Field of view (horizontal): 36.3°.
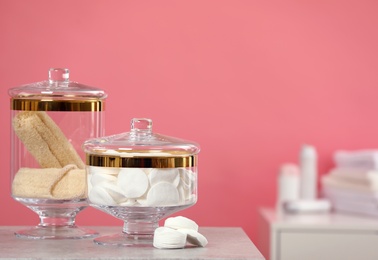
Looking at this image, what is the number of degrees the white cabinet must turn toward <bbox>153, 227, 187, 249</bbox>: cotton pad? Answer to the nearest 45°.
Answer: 0° — it already faces it

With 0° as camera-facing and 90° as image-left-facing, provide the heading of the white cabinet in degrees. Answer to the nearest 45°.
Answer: approximately 0°
